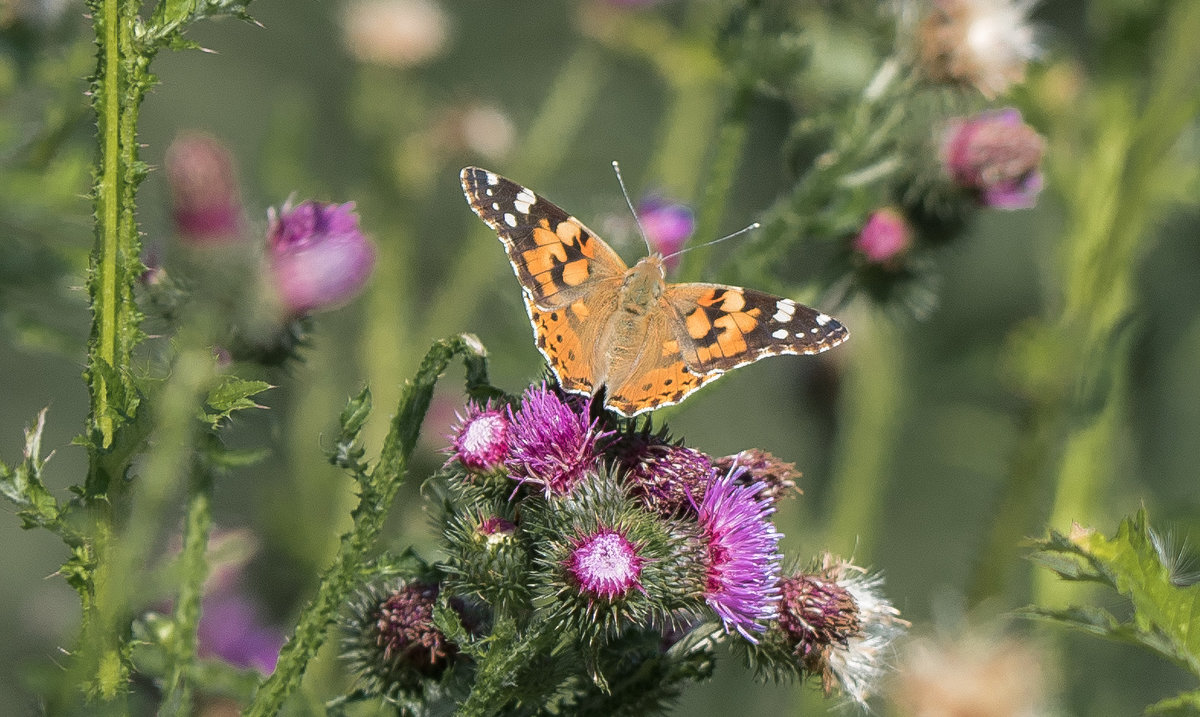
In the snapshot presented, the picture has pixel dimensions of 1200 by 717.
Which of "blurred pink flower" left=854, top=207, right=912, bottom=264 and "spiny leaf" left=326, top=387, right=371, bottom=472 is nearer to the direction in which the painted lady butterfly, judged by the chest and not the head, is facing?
the blurred pink flower

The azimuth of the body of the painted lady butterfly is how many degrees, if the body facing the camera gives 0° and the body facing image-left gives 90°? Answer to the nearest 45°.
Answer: approximately 180°

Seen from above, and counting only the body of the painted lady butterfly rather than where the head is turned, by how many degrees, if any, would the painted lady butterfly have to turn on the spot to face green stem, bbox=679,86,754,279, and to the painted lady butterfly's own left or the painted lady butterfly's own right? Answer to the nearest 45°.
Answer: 0° — it already faces it

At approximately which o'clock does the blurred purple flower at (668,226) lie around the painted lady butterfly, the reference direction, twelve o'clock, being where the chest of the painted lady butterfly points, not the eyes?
The blurred purple flower is roughly at 12 o'clock from the painted lady butterfly.

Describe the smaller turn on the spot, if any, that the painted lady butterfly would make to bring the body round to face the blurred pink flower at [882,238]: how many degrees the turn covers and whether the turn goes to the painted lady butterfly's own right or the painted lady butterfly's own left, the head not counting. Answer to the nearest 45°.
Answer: approximately 45° to the painted lady butterfly's own right

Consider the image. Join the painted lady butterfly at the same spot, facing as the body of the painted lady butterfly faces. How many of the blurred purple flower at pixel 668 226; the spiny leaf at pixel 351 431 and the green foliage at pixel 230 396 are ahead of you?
1

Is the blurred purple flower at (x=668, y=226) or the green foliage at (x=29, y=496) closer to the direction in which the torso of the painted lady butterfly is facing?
the blurred purple flower

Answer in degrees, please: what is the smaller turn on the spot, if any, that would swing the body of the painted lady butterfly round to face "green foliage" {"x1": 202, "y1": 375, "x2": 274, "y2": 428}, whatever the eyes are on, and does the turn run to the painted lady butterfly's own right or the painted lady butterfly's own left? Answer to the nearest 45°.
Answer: approximately 135° to the painted lady butterfly's own left

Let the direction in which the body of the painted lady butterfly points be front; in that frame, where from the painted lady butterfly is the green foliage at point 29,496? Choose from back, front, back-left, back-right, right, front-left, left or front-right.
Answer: back-left

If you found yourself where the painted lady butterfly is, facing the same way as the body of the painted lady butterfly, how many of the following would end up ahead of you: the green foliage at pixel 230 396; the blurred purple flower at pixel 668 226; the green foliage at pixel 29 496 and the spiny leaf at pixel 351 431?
1

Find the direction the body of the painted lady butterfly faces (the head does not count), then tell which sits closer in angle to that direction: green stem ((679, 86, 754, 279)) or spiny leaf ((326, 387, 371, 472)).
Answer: the green stem

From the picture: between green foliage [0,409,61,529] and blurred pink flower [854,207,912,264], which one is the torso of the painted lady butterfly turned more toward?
the blurred pink flower

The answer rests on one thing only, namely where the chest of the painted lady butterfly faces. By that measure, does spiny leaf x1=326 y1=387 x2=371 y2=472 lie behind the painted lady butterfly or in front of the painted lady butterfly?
behind
